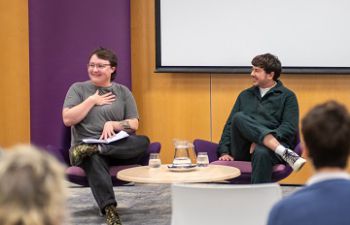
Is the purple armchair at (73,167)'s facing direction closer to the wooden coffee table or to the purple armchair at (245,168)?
the wooden coffee table

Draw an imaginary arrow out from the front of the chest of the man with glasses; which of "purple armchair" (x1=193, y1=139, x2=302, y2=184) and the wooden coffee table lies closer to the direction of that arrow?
the wooden coffee table

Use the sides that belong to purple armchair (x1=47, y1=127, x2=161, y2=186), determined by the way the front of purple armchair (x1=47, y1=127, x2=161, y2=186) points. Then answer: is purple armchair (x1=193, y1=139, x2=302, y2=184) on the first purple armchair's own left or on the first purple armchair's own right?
on the first purple armchair's own left

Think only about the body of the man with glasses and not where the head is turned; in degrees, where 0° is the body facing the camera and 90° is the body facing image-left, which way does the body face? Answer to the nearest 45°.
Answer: approximately 0°

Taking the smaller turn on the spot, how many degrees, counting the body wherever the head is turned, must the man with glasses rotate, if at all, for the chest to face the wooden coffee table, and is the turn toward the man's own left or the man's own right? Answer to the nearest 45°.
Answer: approximately 45° to the man's own left

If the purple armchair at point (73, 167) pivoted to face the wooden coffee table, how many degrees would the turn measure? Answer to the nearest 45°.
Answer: approximately 45° to its left

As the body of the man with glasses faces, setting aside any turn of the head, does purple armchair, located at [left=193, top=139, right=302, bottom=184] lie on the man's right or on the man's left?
on the man's left

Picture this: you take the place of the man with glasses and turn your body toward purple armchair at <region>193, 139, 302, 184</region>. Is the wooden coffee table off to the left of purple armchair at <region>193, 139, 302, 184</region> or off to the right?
right
